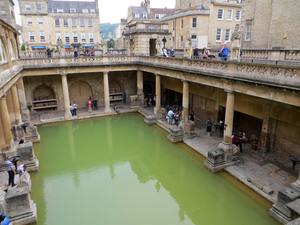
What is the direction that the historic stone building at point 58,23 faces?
toward the camera

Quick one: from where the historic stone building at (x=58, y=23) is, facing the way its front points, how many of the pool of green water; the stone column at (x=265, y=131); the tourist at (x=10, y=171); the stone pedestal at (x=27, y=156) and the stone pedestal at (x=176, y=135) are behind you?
0

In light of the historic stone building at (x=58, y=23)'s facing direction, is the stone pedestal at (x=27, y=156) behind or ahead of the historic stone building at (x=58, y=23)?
ahead

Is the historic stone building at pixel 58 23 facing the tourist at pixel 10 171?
yes

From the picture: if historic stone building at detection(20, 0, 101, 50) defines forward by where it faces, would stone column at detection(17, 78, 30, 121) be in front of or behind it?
in front

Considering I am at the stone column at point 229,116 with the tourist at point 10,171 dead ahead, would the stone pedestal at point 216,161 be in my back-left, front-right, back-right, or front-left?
front-left

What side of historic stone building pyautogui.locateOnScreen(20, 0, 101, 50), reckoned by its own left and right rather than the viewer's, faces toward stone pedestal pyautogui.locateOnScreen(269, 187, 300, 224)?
front

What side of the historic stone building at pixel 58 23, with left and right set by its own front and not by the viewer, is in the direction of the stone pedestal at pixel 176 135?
front

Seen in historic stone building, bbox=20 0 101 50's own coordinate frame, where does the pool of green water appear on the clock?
The pool of green water is roughly at 12 o'clock from the historic stone building.

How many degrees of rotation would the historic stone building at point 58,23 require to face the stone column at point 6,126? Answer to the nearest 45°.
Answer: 0° — it already faces it

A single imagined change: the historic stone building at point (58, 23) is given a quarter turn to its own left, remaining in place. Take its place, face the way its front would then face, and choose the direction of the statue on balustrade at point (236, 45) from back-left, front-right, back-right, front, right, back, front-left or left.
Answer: right

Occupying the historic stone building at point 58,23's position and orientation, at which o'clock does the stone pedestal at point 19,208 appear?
The stone pedestal is roughly at 12 o'clock from the historic stone building.

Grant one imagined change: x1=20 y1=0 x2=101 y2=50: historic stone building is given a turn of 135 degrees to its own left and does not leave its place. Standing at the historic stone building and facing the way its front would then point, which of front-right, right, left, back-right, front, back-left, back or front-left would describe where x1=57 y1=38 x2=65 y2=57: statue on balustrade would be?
back-right

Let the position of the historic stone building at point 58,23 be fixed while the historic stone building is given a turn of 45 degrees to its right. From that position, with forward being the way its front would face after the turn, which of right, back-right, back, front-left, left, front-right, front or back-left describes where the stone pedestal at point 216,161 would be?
front-left
